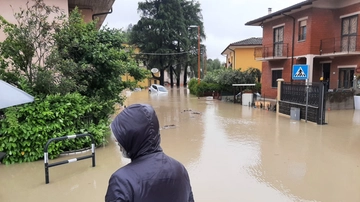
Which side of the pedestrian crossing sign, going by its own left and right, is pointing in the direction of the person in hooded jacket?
front

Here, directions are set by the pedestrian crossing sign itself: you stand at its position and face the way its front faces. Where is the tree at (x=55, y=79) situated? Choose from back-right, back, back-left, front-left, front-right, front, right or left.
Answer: front-right

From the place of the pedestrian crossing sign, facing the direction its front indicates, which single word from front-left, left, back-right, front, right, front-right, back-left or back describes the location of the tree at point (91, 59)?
front-right

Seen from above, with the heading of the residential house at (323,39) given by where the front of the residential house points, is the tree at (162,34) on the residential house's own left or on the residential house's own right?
on the residential house's own right

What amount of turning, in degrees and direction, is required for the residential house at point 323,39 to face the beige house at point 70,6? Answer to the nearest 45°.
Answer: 0° — it already faces it

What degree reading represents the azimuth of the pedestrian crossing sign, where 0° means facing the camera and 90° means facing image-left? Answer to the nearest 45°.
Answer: approximately 0°

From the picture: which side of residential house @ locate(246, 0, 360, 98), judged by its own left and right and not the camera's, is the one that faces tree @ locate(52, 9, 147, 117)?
front

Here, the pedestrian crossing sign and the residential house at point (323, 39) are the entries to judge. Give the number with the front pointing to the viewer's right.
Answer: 0

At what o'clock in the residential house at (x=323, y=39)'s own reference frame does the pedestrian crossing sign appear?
The pedestrian crossing sign is roughly at 11 o'clock from the residential house.

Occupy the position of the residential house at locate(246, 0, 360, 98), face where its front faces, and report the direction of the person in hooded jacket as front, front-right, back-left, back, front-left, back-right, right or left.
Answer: front-left

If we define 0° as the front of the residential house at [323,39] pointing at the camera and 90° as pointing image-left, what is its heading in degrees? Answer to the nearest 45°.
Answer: approximately 45°

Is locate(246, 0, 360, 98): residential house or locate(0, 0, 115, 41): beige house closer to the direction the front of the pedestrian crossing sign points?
the beige house
